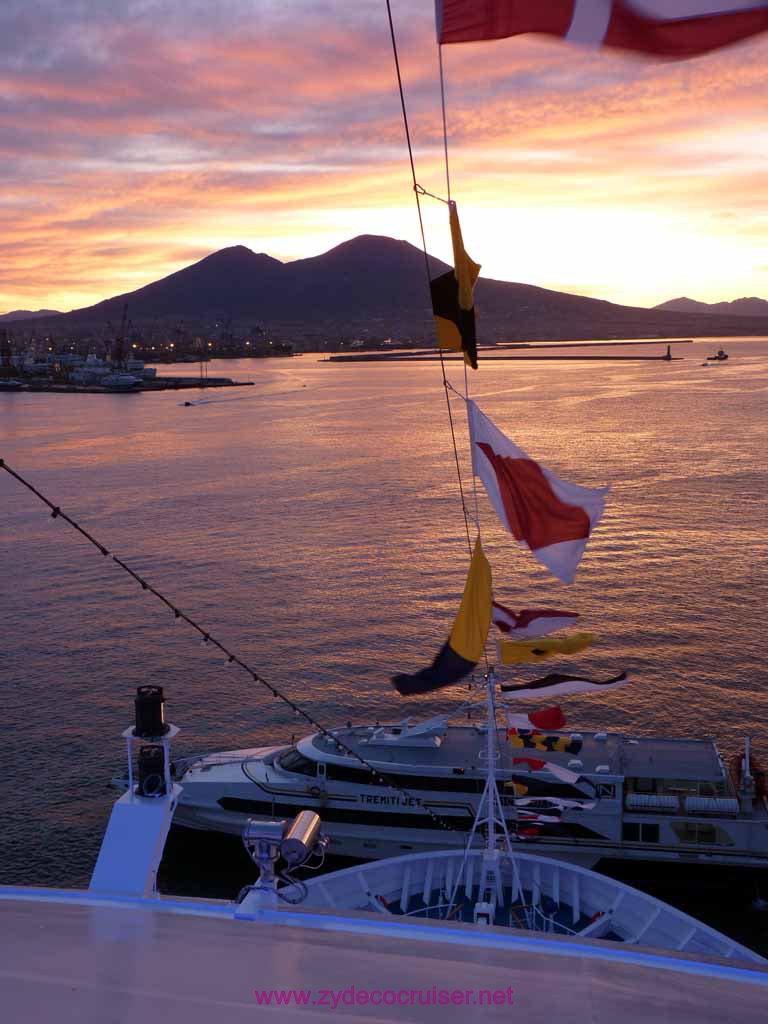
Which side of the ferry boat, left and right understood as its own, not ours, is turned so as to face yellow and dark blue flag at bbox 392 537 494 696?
left

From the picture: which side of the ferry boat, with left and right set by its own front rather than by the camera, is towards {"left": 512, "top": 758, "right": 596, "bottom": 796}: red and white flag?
left

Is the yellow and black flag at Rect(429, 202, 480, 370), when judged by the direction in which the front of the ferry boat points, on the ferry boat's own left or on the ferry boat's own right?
on the ferry boat's own left

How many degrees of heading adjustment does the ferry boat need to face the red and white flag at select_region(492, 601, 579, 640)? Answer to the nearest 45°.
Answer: approximately 90° to its left

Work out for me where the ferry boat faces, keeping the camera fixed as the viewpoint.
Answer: facing to the left of the viewer

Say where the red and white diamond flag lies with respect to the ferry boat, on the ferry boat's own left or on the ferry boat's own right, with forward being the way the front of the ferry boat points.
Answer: on the ferry boat's own left

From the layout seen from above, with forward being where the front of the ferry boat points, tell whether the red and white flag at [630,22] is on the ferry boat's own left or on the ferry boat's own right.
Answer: on the ferry boat's own left

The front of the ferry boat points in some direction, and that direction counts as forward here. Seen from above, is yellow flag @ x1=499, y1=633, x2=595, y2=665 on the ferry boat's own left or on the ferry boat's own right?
on the ferry boat's own left
